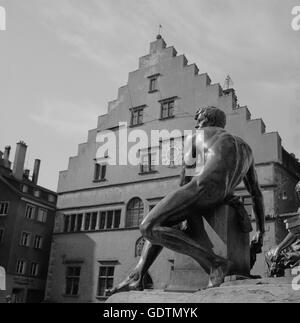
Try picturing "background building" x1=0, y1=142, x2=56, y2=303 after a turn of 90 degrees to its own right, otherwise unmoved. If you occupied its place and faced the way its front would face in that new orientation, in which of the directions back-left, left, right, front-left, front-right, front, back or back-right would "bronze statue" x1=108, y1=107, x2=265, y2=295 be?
front-left

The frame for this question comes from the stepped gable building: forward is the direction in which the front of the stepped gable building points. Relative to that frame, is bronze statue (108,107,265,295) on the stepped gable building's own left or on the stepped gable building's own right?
on the stepped gable building's own left

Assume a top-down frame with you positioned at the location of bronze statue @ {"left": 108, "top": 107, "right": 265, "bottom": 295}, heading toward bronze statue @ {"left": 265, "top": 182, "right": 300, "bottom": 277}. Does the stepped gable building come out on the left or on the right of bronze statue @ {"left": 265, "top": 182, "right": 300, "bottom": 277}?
left

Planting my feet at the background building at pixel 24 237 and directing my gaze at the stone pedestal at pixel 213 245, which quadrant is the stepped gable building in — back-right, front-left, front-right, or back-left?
front-left

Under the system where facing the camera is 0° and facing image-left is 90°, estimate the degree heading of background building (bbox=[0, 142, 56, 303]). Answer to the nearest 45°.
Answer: approximately 315°

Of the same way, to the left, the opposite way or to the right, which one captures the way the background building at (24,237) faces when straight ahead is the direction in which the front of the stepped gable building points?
to the left

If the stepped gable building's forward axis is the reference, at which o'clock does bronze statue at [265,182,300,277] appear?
The bronze statue is roughly at 10 o'clock from the stepped gable building.

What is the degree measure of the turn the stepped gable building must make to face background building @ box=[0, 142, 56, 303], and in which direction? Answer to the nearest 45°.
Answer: approximately 90° to its right
